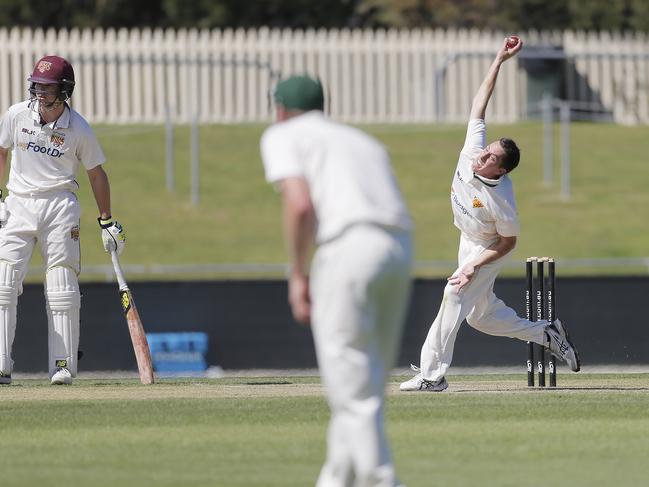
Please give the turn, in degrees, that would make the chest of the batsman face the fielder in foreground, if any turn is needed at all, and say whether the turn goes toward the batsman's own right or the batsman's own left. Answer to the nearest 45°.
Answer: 0° — they already face them

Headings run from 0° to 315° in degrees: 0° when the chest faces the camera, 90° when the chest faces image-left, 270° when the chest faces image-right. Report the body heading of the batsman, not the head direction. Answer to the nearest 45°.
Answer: approximately 0°

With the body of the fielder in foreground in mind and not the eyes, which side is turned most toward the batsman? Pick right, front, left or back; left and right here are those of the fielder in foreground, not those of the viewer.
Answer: front

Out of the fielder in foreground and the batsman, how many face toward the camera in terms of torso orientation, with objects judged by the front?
1

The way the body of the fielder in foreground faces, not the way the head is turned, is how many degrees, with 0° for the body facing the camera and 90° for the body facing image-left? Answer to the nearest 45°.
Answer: approximately 135°

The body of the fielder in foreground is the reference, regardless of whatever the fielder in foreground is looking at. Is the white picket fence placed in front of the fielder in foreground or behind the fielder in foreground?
in front
